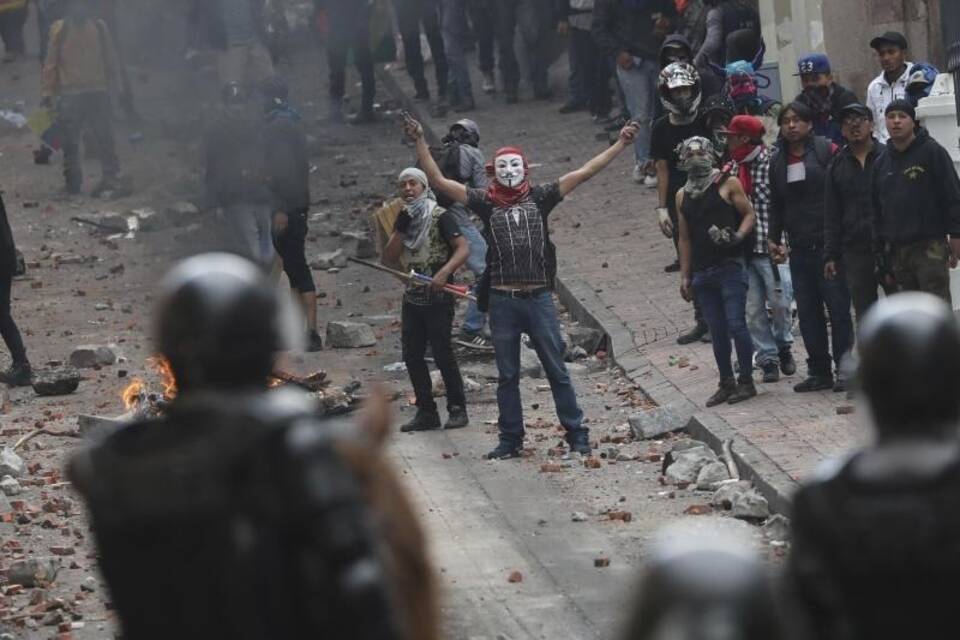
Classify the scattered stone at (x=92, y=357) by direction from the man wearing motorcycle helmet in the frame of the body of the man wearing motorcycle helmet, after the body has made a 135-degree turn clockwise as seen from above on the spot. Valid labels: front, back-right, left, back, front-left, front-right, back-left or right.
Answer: front-left

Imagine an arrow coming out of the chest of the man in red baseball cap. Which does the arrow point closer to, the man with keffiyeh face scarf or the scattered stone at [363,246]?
the man with keffiyeh face scarf

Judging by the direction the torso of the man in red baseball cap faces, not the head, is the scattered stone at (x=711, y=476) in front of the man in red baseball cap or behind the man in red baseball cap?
in front

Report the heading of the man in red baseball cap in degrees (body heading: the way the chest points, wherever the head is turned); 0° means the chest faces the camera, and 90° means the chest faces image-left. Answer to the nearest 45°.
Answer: approximately 45°

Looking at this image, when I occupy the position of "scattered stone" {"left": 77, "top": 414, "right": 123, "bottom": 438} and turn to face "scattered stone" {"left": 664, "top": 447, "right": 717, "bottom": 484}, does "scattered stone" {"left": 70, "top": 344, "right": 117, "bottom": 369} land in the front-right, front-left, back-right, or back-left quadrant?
back-left

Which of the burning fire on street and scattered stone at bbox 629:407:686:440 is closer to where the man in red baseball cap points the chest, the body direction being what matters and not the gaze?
the scattered stone

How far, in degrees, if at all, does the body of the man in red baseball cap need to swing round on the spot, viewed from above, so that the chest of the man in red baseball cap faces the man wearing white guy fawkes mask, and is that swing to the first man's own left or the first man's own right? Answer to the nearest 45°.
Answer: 0° — they already face them

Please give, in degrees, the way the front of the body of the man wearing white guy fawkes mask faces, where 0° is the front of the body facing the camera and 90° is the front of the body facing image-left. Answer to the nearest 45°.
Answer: approximately 0°

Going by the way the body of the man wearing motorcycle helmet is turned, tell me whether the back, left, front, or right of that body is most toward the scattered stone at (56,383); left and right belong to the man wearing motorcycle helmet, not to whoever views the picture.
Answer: right

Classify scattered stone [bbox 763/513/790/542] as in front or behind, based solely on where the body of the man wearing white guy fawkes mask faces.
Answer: in front

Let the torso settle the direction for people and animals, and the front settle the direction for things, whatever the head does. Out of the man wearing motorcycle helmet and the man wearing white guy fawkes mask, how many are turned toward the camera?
2

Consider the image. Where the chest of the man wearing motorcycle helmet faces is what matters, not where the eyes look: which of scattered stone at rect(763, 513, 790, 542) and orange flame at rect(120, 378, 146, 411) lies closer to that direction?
the scattered stone
